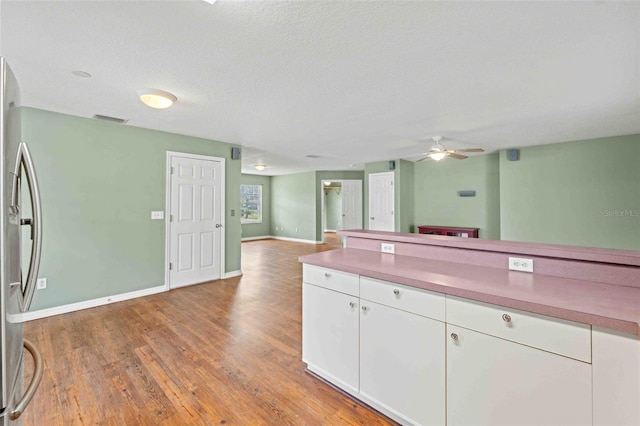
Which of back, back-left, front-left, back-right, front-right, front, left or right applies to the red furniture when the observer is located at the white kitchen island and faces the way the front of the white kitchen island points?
back-right

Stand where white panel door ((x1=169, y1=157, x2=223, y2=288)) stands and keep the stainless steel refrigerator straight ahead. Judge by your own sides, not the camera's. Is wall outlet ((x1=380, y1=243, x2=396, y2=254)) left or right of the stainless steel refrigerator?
left

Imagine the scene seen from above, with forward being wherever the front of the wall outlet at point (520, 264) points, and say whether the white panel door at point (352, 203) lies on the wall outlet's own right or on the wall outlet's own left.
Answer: on the wall outlet's own right

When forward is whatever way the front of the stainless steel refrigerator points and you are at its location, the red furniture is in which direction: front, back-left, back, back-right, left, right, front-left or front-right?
front

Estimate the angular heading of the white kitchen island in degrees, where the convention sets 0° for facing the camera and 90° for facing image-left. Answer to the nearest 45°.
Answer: approximately 45°

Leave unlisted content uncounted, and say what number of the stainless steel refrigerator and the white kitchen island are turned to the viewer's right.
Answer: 1

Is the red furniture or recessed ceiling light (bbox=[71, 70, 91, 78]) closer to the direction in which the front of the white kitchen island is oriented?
the recessed ceiling light

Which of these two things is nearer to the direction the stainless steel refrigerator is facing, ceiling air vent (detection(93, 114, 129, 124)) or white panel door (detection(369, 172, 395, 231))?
the white panel door

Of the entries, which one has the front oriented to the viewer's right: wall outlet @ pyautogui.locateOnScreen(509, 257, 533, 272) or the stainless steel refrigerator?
the stainless steel refrigerator

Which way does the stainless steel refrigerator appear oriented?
to the viewer's right

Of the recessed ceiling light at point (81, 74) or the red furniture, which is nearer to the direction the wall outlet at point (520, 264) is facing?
the recessed ceiling light

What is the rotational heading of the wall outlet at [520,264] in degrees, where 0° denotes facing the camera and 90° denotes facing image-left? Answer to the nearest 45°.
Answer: approximately 45°

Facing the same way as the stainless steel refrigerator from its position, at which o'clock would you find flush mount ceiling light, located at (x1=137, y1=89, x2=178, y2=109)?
The flush mount ceiling light is roughly at 10 o'clock from the stainless steel refrigerator.
